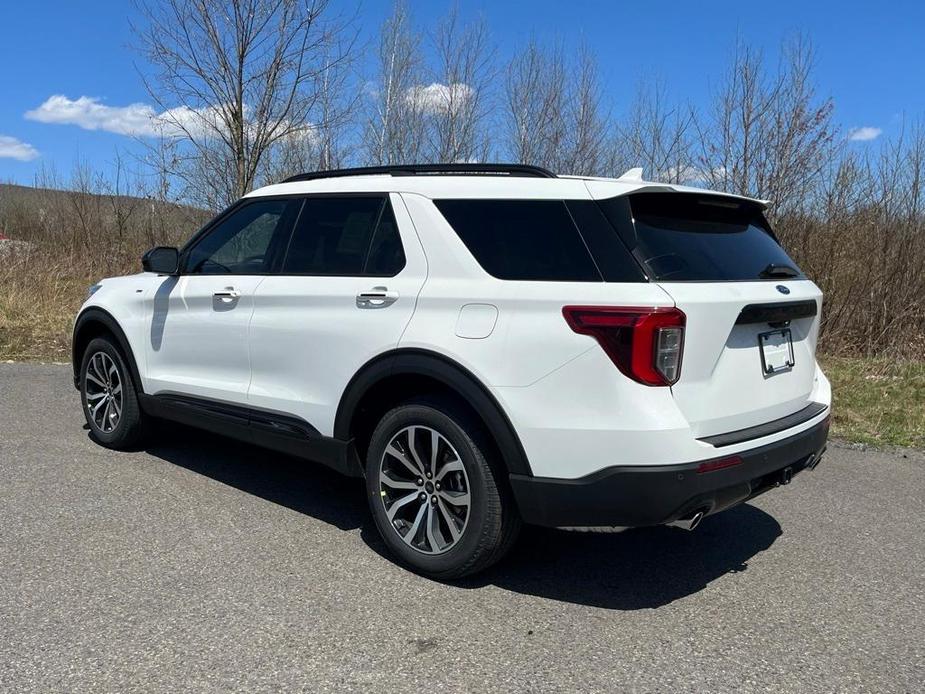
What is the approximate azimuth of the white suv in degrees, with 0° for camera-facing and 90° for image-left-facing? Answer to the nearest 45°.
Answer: approximately 135°
